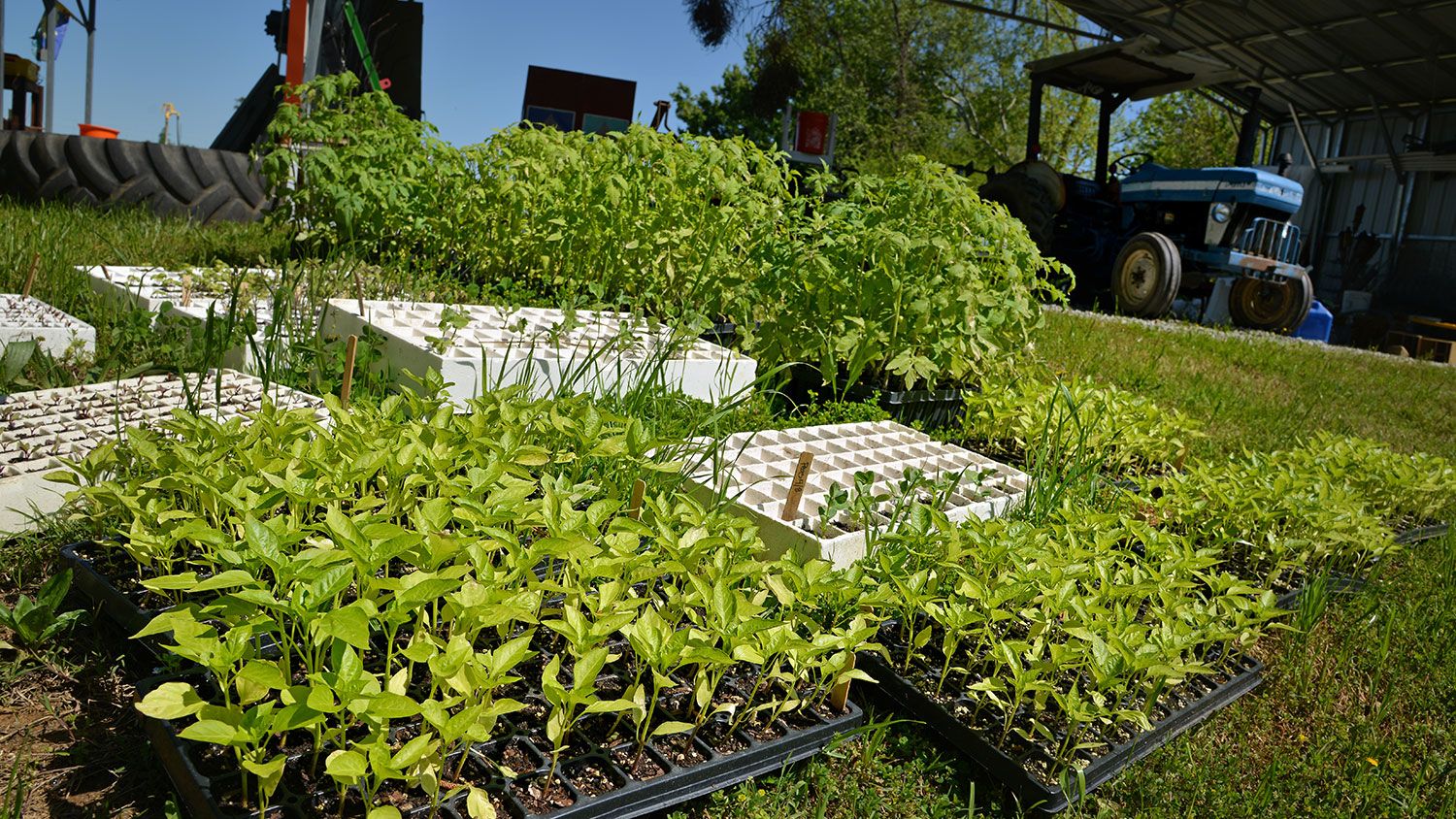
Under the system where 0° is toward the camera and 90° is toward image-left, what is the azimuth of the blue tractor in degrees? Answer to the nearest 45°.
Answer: approximately 315°

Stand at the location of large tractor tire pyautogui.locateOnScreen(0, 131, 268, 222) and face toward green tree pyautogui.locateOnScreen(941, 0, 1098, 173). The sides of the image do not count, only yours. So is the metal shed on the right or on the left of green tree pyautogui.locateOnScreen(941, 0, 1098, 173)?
right

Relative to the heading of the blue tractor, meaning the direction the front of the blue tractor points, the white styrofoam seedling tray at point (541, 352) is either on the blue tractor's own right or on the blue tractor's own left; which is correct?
on the blue tractor's own right

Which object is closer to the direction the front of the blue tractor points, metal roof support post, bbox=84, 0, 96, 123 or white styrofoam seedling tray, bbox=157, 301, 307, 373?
the white styrofoam seedling tray

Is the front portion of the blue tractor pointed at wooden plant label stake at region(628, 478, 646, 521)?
no

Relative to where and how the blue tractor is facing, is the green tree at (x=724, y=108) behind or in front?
behind

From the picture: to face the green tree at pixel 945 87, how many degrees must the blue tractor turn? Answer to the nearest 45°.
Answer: approximately 135° to its left

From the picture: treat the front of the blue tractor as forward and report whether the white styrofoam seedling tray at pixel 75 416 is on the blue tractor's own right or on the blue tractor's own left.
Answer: on the blue tractor's own right

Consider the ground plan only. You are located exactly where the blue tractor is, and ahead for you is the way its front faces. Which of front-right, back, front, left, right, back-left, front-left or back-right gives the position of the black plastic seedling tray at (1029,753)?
front-right

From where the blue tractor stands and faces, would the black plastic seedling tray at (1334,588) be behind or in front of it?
in front

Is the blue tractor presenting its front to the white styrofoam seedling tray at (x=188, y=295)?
no

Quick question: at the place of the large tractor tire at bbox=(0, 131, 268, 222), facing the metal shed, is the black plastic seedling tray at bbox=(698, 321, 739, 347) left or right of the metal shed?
right
